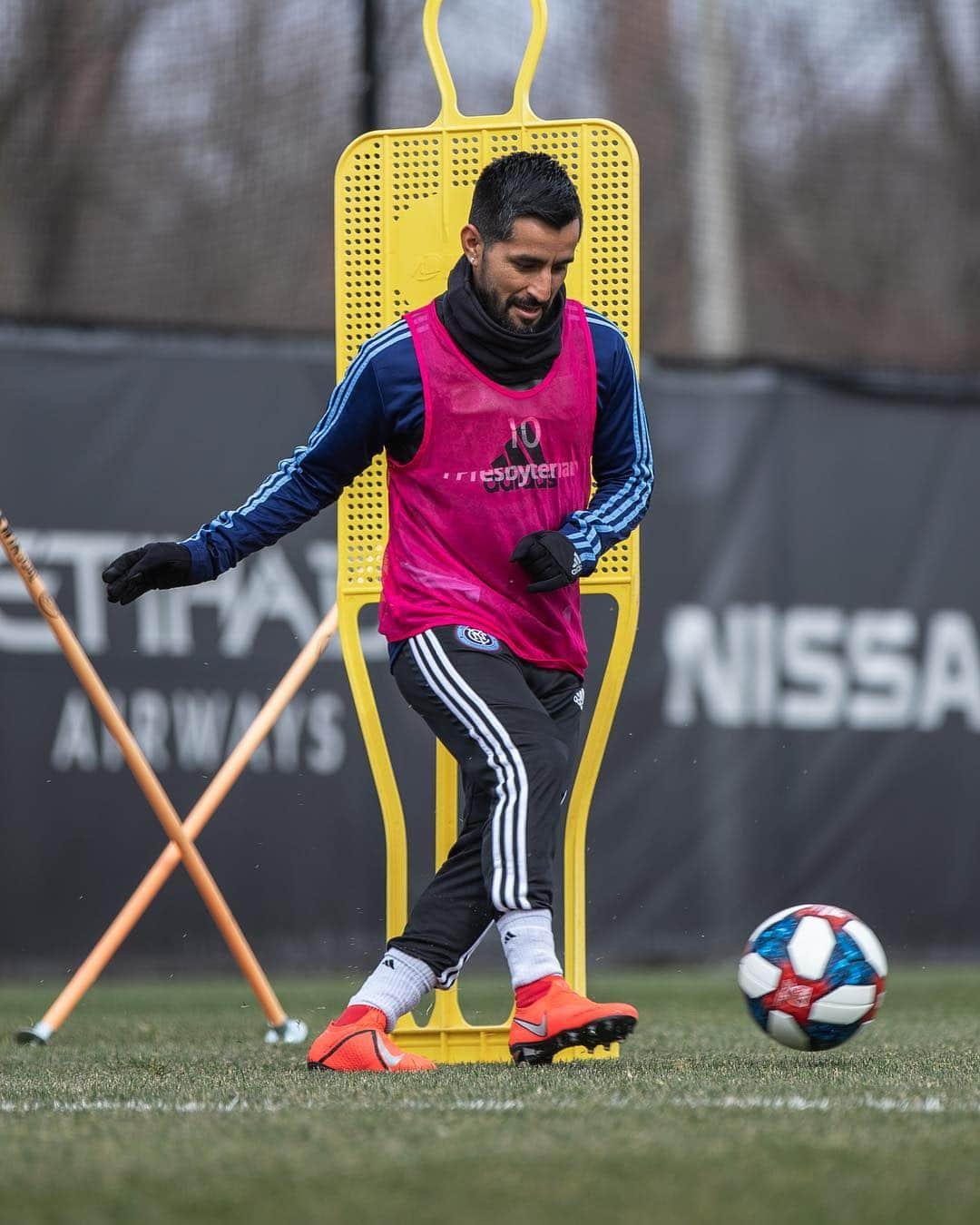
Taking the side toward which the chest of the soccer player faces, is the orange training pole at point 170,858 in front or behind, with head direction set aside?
behind

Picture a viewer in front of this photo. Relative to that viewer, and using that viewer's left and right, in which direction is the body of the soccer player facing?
facing the viewer and to the right of the viewer
